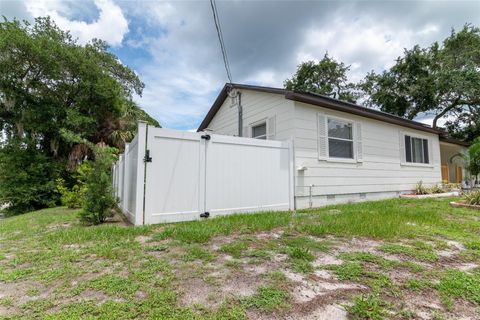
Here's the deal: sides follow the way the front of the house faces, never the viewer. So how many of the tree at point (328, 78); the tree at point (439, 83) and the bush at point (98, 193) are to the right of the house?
1

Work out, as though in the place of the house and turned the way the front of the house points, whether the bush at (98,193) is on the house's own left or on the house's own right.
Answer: on the house's own right

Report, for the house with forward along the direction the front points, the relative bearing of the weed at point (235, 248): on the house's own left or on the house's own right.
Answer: on the house's own right

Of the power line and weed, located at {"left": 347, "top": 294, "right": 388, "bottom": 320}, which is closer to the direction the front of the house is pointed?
the weed

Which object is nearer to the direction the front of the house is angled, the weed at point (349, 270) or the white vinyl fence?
the weed

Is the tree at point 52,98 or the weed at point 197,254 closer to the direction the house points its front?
the weed

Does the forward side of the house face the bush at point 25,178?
no

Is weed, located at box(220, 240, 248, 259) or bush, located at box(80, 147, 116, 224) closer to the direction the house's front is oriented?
the weed

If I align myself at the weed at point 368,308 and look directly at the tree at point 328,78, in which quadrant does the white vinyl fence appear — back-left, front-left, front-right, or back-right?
front-left

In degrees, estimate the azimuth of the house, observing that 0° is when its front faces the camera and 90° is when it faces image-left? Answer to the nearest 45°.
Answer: approximately 315°

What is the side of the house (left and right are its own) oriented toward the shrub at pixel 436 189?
left

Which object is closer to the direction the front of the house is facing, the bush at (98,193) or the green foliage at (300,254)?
the green foliage

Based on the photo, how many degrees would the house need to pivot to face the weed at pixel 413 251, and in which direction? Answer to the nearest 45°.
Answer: approximately 45° to its right
